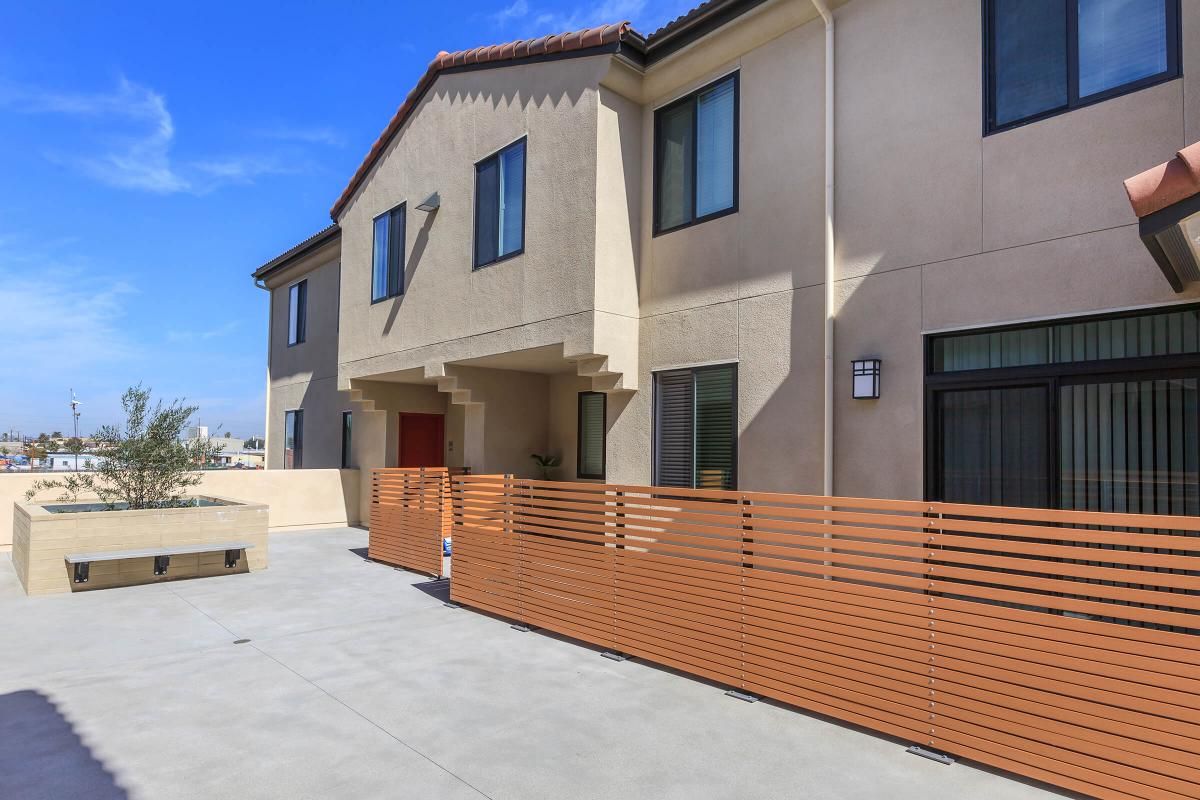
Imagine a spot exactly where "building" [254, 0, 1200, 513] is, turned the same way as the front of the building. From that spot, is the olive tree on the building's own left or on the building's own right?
on the building's own right

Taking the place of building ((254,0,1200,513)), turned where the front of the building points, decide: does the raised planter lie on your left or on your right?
on your right

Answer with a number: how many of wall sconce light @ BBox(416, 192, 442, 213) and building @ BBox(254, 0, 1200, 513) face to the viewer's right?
0

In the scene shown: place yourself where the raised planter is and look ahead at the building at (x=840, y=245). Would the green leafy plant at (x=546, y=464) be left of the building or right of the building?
left

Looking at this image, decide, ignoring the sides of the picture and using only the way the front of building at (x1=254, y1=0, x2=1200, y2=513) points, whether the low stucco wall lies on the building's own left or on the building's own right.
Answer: on the building's own right

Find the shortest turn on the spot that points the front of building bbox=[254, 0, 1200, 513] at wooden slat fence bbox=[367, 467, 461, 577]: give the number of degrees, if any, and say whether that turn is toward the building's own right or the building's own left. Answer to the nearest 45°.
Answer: approximately 90° to the building's own right

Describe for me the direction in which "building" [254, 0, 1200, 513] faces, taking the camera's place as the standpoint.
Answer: facing the viewer and to the left of the viewer

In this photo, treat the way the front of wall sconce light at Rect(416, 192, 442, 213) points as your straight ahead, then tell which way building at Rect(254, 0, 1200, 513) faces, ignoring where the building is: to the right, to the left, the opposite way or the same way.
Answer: the same way

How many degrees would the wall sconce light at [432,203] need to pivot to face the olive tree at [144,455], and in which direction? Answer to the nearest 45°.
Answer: approximately 45° to its right
